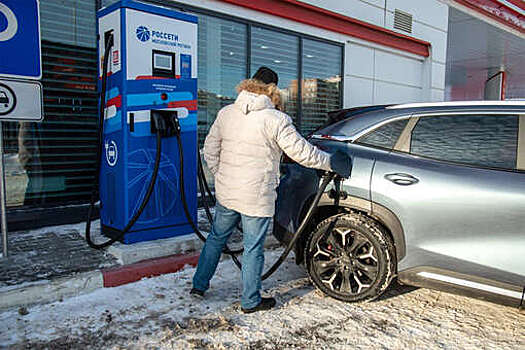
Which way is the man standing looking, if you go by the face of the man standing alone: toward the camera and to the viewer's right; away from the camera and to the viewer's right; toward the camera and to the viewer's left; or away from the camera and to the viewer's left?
away from the camera and to the viewer's right

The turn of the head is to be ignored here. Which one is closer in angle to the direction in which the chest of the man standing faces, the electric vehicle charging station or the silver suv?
the silver suv

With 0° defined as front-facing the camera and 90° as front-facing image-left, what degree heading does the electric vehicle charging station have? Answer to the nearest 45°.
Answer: approximately 315°

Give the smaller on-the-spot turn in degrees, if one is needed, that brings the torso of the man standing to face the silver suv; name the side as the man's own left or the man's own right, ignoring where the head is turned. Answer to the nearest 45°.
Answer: approximately 45° to the man's own right

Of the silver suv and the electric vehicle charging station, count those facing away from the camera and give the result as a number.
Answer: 0

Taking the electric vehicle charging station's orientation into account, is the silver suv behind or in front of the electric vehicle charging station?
in front

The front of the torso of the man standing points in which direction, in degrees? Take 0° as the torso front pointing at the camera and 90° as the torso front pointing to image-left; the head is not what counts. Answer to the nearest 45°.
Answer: approximately 225°

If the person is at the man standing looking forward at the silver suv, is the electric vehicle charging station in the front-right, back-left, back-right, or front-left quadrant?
back-left

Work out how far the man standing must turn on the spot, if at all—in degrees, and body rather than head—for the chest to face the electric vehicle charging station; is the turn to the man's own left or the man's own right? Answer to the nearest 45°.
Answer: approximately 90° to the man's own left

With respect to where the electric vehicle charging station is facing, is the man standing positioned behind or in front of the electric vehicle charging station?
in front
